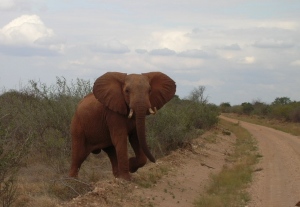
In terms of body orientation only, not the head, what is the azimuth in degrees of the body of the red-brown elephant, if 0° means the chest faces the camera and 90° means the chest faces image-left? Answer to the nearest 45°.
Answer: approximately 315°
